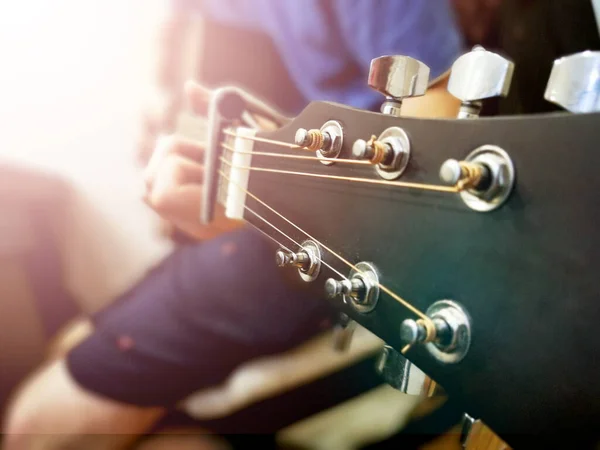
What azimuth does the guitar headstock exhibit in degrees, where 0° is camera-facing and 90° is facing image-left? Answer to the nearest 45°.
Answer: approximately 45°
